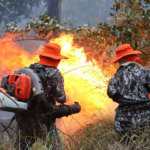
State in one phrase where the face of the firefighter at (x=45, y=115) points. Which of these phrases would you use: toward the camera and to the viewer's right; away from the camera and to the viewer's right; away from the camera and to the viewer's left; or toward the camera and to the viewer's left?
away from the camera and to the viewer's right

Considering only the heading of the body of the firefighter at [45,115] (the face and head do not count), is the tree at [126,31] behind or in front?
in front

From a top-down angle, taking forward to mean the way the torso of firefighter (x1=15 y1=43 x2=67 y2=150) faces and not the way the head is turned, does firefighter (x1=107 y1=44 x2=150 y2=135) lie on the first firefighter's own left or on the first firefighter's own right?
on the first firefighter's own right

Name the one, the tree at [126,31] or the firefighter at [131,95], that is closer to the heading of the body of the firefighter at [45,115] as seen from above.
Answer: the tree

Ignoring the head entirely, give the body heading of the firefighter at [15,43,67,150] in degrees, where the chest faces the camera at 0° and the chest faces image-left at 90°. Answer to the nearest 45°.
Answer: approximately 225°
